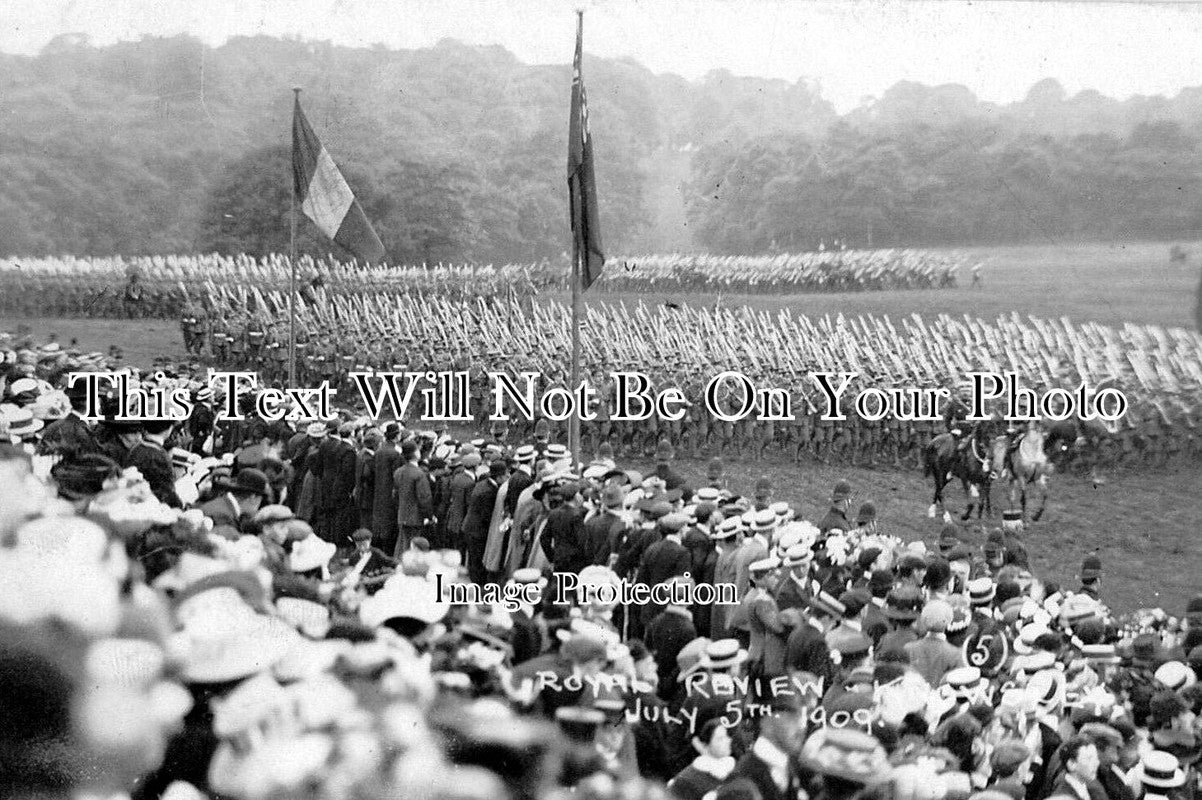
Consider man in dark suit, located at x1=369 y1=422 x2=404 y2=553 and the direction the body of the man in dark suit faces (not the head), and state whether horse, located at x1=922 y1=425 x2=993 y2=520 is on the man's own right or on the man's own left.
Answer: on the man's own right

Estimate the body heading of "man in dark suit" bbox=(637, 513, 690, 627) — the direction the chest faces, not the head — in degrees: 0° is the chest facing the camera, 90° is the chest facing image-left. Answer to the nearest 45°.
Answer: approximately 225°

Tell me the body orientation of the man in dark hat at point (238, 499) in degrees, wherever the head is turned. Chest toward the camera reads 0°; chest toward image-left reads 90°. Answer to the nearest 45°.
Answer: approximately 225°

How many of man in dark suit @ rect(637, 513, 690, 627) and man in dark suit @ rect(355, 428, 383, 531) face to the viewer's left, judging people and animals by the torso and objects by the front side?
0

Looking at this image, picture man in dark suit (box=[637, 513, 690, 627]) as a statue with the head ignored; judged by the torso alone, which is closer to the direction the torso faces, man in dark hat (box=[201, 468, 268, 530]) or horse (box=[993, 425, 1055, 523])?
the horse

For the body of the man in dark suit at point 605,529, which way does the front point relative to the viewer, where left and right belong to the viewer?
facing away from the viewer and to the right of the viewer

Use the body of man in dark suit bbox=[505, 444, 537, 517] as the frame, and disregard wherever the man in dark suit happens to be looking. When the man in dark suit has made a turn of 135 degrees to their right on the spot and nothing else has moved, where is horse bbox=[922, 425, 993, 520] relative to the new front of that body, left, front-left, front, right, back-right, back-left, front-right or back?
left

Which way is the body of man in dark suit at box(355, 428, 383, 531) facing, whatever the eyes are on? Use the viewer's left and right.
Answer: facing away from the viewer and to the right of the viewer
